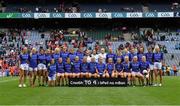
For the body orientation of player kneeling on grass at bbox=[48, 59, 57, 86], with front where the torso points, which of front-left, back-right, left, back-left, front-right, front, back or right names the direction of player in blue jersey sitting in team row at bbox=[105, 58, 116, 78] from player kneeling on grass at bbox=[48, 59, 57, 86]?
left

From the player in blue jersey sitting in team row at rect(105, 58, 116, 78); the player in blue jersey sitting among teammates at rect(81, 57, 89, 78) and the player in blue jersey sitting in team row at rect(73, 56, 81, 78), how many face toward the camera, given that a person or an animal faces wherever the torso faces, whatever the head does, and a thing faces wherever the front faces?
3

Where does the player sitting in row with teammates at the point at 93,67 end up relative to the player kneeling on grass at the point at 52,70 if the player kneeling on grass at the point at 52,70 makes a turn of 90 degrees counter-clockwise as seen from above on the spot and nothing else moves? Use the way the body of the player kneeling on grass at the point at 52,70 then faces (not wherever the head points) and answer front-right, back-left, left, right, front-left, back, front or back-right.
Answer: front

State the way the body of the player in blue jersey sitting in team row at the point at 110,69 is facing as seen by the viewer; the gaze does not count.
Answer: toward the camera

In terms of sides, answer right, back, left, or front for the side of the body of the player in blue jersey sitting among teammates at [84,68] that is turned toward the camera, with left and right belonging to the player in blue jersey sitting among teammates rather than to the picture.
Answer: front

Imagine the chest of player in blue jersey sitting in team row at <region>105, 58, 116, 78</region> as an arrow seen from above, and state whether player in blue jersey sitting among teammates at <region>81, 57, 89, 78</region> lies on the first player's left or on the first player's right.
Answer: on the first player's right

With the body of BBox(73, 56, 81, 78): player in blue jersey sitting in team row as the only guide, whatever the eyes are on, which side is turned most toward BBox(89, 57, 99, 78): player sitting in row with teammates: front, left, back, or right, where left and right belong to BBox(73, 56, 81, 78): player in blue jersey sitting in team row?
left

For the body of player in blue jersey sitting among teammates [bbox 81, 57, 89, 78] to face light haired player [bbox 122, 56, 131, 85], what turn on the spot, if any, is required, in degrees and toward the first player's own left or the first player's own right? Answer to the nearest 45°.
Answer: approximately 90° to the first player's own left

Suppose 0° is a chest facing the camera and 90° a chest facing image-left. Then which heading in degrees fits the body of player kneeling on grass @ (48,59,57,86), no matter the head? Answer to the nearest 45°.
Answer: approximately 0°

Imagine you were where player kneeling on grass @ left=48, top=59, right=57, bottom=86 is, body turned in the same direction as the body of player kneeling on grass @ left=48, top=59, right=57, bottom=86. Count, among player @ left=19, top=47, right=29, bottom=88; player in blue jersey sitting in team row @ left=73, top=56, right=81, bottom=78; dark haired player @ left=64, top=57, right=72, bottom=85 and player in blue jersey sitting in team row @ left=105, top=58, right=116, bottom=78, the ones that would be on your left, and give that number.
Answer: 3

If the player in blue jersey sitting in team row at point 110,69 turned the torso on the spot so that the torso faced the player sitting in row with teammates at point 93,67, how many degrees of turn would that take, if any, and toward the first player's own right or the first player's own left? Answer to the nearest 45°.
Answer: approximately 90° to the first player's own right

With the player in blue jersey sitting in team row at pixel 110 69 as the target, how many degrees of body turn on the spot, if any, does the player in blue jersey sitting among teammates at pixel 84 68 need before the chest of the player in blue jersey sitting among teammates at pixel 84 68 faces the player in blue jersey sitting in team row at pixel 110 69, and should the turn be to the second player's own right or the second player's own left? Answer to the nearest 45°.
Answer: approximately 90° to the second player's own left

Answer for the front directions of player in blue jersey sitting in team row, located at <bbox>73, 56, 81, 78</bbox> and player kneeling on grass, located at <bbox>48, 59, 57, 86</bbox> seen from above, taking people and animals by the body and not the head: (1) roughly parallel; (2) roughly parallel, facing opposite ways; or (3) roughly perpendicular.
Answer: roughly parallel

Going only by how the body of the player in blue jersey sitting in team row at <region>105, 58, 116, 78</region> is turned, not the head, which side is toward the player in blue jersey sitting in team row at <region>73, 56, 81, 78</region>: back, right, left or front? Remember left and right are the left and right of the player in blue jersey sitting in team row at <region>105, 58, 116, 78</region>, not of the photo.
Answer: right

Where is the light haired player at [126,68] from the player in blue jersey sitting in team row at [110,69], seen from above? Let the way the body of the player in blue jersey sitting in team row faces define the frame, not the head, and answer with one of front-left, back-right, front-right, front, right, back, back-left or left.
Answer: left

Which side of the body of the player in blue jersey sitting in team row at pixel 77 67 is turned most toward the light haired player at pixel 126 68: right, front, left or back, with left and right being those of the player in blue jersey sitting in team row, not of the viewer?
left

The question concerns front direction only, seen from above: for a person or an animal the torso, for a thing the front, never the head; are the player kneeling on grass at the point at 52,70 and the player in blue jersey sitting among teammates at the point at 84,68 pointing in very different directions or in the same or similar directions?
same or similar directions
